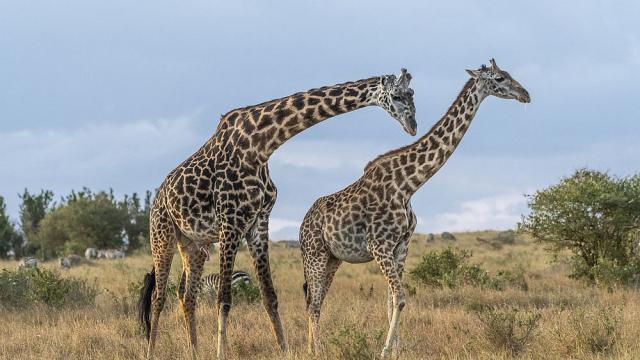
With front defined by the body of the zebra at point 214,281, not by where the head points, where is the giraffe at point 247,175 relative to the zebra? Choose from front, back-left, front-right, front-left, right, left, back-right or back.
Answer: left

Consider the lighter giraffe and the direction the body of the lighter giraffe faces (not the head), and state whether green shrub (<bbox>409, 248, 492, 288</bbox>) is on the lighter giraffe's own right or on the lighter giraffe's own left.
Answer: on the lighter giraffe's own left

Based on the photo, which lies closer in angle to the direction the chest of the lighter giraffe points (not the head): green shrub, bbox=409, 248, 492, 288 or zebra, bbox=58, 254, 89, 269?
the green shrub

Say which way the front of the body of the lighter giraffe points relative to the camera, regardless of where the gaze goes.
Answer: to the viewer's right

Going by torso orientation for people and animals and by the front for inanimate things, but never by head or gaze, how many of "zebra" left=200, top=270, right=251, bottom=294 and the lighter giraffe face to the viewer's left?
1

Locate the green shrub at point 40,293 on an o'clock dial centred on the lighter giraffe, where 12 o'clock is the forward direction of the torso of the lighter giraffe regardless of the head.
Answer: The green shrub is roughly at 7 o'clock from the lighter giraffe.

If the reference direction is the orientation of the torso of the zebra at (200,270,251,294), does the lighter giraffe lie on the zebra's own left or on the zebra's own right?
on the zebra's own left

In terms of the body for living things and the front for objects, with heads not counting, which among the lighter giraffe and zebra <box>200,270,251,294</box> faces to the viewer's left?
the zebra

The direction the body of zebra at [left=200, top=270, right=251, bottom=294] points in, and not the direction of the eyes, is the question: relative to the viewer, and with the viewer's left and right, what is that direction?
facing to the left of the viewer
